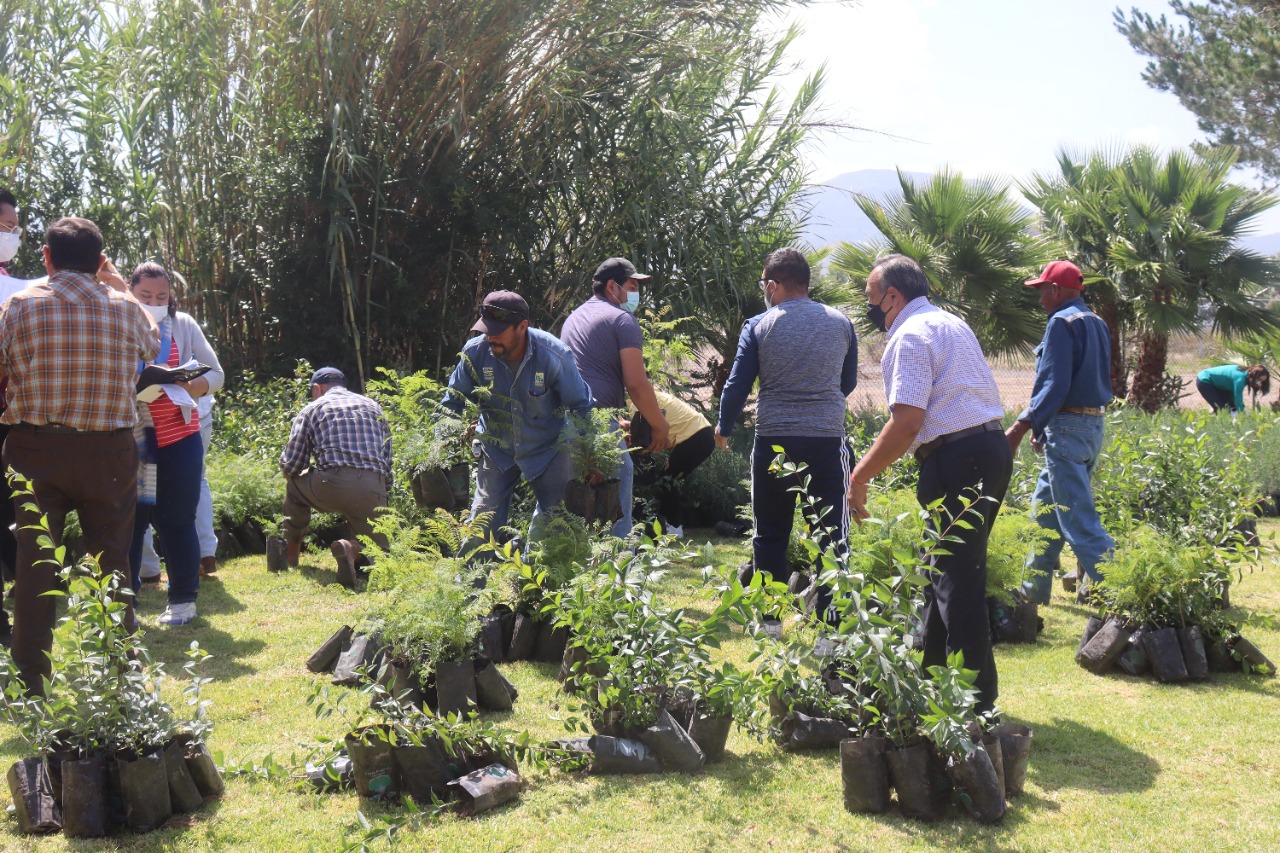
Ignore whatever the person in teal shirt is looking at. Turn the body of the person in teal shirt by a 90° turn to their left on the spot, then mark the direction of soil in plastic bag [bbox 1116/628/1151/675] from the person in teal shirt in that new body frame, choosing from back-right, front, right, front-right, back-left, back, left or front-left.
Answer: back

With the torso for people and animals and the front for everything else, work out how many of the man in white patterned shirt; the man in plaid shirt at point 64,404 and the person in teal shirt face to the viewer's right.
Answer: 1

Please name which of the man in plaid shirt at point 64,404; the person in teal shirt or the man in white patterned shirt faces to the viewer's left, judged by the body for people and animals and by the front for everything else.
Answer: the man in white patterned shirt

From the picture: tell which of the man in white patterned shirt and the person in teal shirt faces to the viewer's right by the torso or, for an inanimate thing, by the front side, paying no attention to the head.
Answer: the person in teal shirt

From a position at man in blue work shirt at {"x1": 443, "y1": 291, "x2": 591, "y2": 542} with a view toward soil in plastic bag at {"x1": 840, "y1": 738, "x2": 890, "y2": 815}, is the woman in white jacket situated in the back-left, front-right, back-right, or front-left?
back-right

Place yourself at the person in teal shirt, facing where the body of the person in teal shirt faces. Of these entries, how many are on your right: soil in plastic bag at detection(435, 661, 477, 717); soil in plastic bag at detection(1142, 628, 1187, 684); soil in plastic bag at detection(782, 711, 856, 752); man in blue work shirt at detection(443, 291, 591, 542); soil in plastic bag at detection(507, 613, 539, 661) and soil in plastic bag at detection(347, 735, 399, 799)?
6

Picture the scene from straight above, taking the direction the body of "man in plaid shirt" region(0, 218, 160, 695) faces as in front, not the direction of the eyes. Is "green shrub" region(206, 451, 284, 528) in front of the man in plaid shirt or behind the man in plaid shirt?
in front

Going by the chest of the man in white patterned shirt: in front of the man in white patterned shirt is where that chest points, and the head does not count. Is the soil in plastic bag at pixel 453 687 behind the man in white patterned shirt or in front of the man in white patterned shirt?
in front

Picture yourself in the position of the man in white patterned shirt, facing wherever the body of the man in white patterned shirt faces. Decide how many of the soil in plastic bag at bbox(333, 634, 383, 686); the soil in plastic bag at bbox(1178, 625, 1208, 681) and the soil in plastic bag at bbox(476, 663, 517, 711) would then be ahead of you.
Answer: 2

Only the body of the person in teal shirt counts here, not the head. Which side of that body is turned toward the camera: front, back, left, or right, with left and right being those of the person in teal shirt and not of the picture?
right

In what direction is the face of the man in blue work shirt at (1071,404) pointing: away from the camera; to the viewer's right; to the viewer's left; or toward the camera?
to the viewer's left

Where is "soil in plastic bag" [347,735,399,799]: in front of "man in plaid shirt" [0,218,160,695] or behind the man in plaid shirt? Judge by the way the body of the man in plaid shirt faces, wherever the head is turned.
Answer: behind

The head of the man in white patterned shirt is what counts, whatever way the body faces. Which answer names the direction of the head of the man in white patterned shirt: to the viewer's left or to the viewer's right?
to the viewer's left

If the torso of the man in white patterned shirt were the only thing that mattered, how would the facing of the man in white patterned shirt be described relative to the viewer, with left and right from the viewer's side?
facing to the left of the viewer

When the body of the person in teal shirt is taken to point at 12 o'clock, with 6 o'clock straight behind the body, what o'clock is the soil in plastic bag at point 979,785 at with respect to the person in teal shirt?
The soil in plastic bag is roughly at 3 o'clock from the person in teal shirt.

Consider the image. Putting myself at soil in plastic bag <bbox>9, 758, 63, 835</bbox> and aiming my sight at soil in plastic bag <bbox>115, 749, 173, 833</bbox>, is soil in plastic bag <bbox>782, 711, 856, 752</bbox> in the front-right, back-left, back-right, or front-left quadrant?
front-left

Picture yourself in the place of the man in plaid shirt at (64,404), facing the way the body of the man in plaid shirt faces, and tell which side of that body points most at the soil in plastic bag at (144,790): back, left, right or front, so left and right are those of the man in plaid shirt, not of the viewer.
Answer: back

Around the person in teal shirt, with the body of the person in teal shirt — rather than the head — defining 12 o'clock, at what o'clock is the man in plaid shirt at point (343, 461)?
The man in plaid shirt is roughly at 4 o'clock from the person in teal shirt.

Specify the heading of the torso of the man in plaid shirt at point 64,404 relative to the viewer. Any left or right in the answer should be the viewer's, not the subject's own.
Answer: facing away from the viewer
